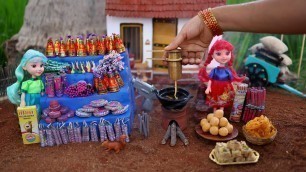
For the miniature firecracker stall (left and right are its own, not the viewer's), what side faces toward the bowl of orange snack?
left

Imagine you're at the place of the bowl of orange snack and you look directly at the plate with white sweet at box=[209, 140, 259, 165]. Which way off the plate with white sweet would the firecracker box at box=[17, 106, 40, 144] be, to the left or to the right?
right

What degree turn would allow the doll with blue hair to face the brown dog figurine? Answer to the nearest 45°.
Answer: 0° — it already faces it

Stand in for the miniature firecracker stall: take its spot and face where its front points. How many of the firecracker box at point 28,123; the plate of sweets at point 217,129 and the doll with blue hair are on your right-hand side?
2

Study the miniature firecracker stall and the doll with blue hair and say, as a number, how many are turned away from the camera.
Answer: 0

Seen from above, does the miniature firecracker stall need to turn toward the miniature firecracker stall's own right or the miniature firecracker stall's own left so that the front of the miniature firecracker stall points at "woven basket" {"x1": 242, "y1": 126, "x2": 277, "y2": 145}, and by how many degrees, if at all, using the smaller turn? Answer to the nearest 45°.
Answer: approximately 90° to the miniature firecracker stall's own left

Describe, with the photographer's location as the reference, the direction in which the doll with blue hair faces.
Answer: facing the viewer and to the right of the viewer

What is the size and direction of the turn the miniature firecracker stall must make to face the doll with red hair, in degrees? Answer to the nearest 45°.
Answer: approximately 90° to its left

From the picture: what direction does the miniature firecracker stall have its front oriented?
toward the camera

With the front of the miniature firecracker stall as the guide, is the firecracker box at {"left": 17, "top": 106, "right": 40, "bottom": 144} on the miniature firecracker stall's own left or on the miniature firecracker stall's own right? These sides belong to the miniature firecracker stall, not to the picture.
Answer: on the miniature firecracker stall's own right

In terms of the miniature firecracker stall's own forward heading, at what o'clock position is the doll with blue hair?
The doll with blue hair is roughly at 3 o'clock from the miniature firecracker stall.

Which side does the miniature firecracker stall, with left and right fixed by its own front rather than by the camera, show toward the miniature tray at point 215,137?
left

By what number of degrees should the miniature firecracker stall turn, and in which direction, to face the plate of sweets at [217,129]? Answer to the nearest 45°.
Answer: approximately 90° to its left

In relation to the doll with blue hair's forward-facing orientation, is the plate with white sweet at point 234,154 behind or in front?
in front
